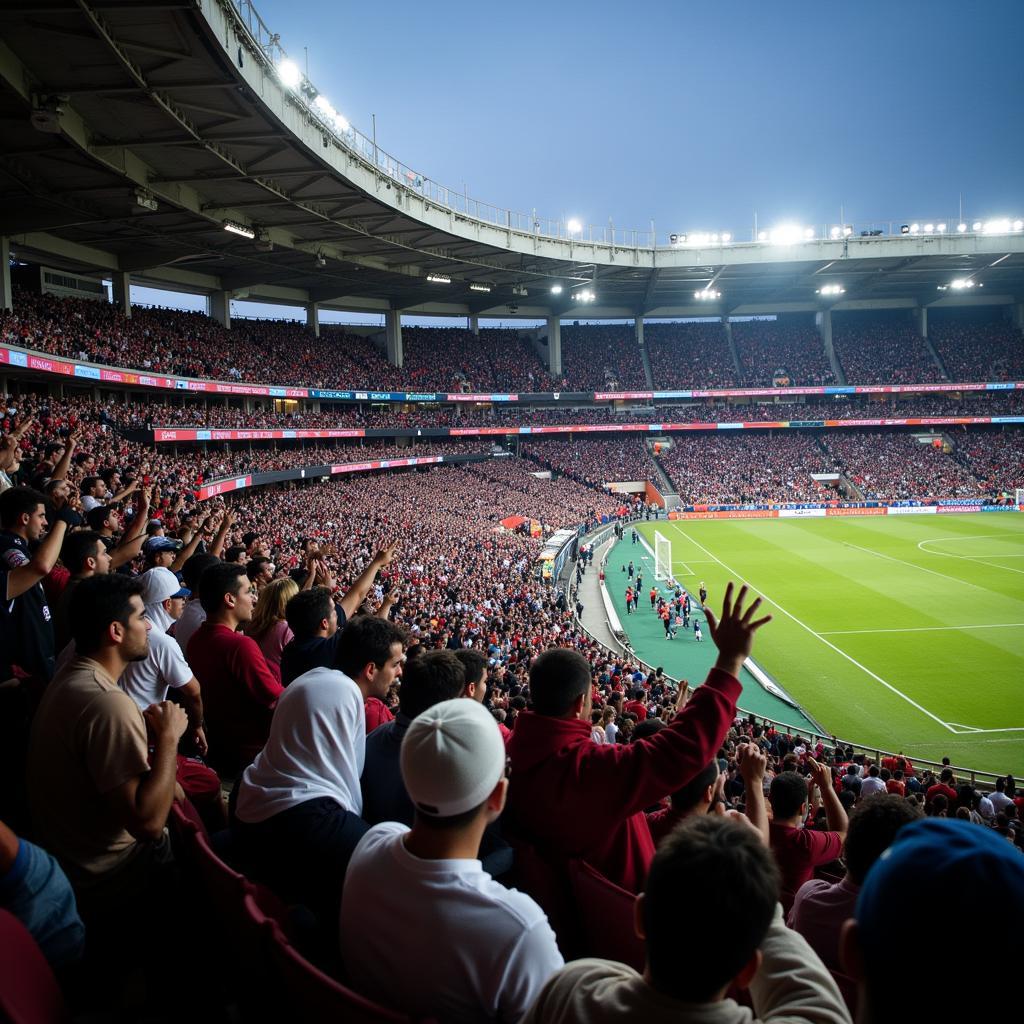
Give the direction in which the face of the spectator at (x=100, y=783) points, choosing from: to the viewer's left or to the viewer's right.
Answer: to the viewer's right

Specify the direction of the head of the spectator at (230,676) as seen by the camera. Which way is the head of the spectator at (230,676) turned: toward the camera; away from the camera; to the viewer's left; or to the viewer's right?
to the viewer's right

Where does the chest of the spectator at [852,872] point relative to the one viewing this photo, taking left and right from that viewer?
facing away from the viewer and to the right of the viewer

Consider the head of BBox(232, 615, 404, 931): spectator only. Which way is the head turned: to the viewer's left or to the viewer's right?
to the viewer's right

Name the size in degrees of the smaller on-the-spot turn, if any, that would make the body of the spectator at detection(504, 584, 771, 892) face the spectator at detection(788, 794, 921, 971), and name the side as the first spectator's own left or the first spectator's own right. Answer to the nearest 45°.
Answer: approximately 45° to the first spectator's own right

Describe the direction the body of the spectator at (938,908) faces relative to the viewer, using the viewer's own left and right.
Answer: facing away from the viewer

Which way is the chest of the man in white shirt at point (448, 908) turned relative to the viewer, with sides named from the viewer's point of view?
facing away from the viewer and to the right of the viewer

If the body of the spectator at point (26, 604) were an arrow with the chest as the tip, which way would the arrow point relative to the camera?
to the viewer's right

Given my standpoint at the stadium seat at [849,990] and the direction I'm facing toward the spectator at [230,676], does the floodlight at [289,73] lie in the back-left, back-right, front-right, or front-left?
front-right

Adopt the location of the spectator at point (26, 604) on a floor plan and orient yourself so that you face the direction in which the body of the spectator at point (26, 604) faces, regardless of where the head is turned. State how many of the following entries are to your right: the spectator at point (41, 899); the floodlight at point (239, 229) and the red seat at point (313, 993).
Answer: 2

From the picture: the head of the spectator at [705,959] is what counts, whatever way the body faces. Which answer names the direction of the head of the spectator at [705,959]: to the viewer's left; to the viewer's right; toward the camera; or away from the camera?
away from the camera

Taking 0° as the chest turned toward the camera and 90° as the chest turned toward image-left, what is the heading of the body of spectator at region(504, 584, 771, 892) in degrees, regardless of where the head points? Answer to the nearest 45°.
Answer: approximately 225°

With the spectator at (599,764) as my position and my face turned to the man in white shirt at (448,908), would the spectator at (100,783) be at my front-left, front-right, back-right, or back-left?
front-right

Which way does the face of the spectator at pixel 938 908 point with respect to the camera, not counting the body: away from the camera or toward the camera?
away from the camera
